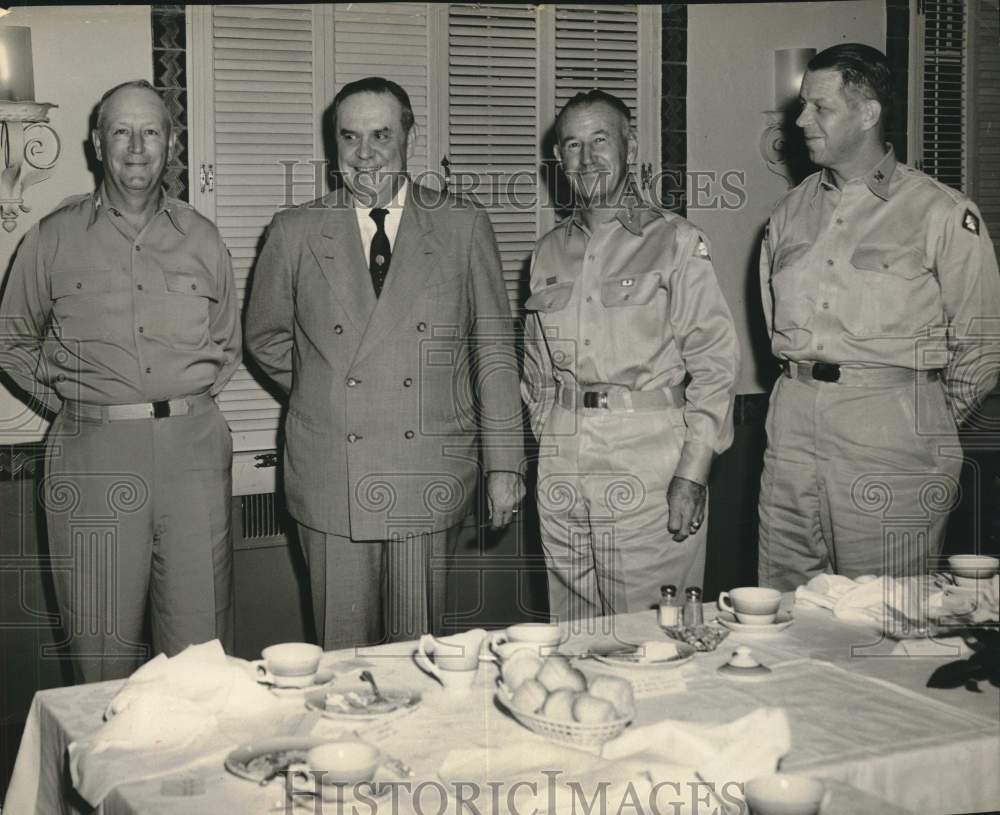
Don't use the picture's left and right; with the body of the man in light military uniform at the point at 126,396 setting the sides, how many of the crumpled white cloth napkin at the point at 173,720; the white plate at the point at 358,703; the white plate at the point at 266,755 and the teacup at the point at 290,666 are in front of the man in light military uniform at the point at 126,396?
4

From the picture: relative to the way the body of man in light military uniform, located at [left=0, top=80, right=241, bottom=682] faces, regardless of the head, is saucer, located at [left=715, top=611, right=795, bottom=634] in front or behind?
in front

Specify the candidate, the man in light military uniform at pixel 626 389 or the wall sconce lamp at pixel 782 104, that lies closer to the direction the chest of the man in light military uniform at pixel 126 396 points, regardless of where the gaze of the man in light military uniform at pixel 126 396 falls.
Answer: the man in light military uniform

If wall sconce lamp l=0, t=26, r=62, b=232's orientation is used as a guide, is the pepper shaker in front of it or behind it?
in front

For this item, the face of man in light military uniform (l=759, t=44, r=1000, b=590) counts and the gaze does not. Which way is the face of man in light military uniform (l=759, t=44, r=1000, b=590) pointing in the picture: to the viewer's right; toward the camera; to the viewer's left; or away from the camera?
to the viewer's left

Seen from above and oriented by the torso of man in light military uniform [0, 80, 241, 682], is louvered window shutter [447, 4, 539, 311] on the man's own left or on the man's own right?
on the man's own left

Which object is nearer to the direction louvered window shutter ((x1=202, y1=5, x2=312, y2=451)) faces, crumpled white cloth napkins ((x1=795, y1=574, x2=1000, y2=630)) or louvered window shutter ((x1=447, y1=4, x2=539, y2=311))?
the crumpled white cloth napkins

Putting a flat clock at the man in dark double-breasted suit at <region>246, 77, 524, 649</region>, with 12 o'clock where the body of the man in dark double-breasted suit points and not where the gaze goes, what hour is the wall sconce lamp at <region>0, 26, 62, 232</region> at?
The wall sconce lamp is roughly at 4 o'clock from the man in dark double-breasted suit.

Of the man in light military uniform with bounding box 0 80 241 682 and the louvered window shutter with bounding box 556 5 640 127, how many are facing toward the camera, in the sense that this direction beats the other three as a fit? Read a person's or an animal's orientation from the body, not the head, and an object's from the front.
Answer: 2

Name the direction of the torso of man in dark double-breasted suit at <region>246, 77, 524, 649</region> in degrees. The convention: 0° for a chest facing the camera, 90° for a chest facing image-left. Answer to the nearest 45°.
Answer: approximately 0°
